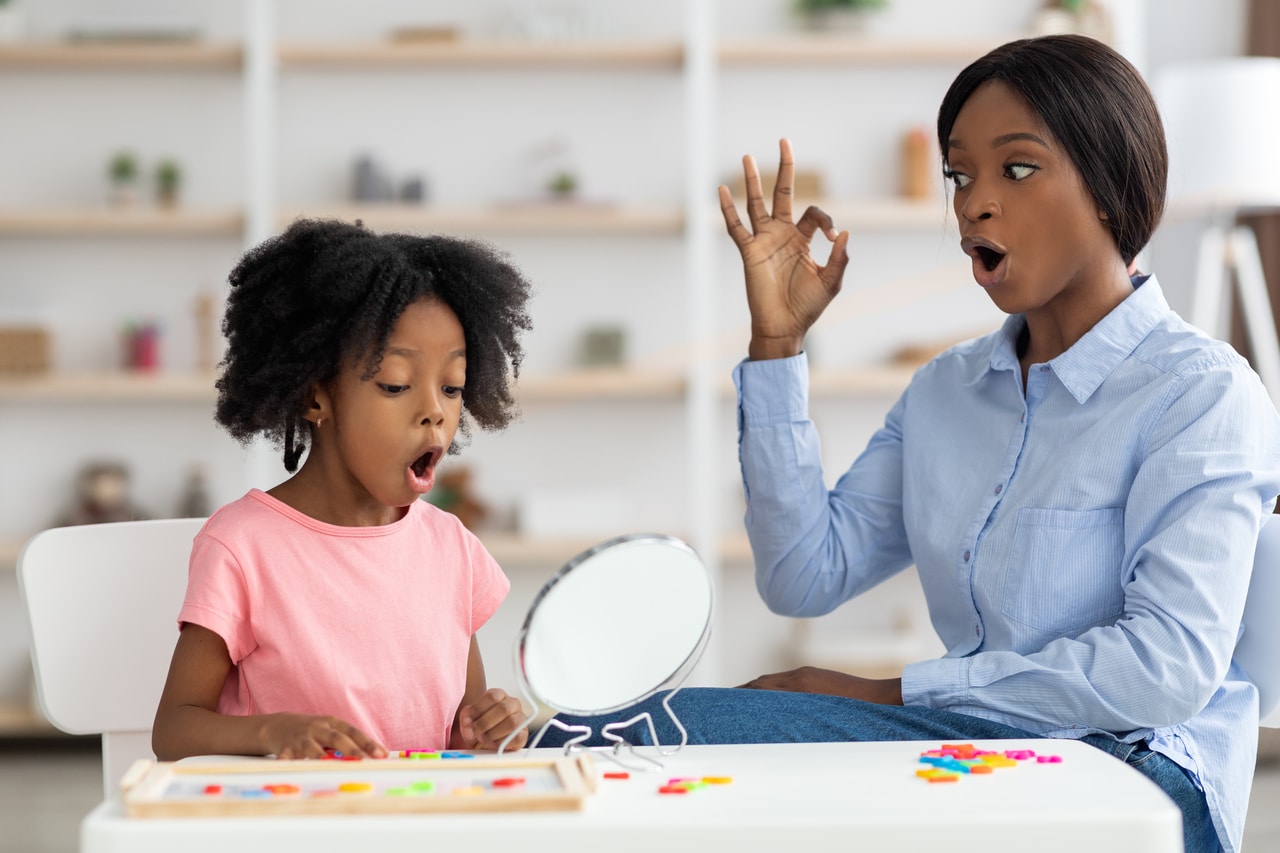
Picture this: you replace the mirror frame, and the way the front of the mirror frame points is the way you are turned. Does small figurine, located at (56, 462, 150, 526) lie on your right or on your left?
on your right

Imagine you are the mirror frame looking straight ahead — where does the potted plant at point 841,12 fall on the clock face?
The potted plant is roughly at 5 o'clock from the mirror frame.

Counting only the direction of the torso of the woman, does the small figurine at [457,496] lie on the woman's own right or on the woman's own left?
on the woman's own right

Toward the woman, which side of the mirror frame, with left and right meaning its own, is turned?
back

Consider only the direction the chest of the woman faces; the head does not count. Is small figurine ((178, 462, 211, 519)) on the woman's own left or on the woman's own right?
on the woman's own right

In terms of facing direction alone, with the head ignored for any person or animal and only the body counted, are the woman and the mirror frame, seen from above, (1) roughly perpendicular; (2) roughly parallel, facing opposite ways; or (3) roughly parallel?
roughly parallel

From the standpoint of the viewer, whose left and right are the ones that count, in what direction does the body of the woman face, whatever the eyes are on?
facing the viewer and to the left of the viewer

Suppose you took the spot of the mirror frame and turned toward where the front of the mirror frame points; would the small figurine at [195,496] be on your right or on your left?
on your right

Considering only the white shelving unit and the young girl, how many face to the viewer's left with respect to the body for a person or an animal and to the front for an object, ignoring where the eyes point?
0

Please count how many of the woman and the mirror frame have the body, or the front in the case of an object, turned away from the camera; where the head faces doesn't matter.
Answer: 0

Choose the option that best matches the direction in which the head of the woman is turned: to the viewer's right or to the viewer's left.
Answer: to the viewer's left

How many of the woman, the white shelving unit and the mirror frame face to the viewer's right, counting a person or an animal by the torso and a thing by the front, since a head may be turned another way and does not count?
0

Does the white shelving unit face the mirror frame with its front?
yes

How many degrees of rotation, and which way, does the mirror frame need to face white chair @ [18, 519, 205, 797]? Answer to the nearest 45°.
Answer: approximately 90° to its right

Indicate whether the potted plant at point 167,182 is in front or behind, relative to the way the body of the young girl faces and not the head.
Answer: behind

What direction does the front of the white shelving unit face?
toward the camera
